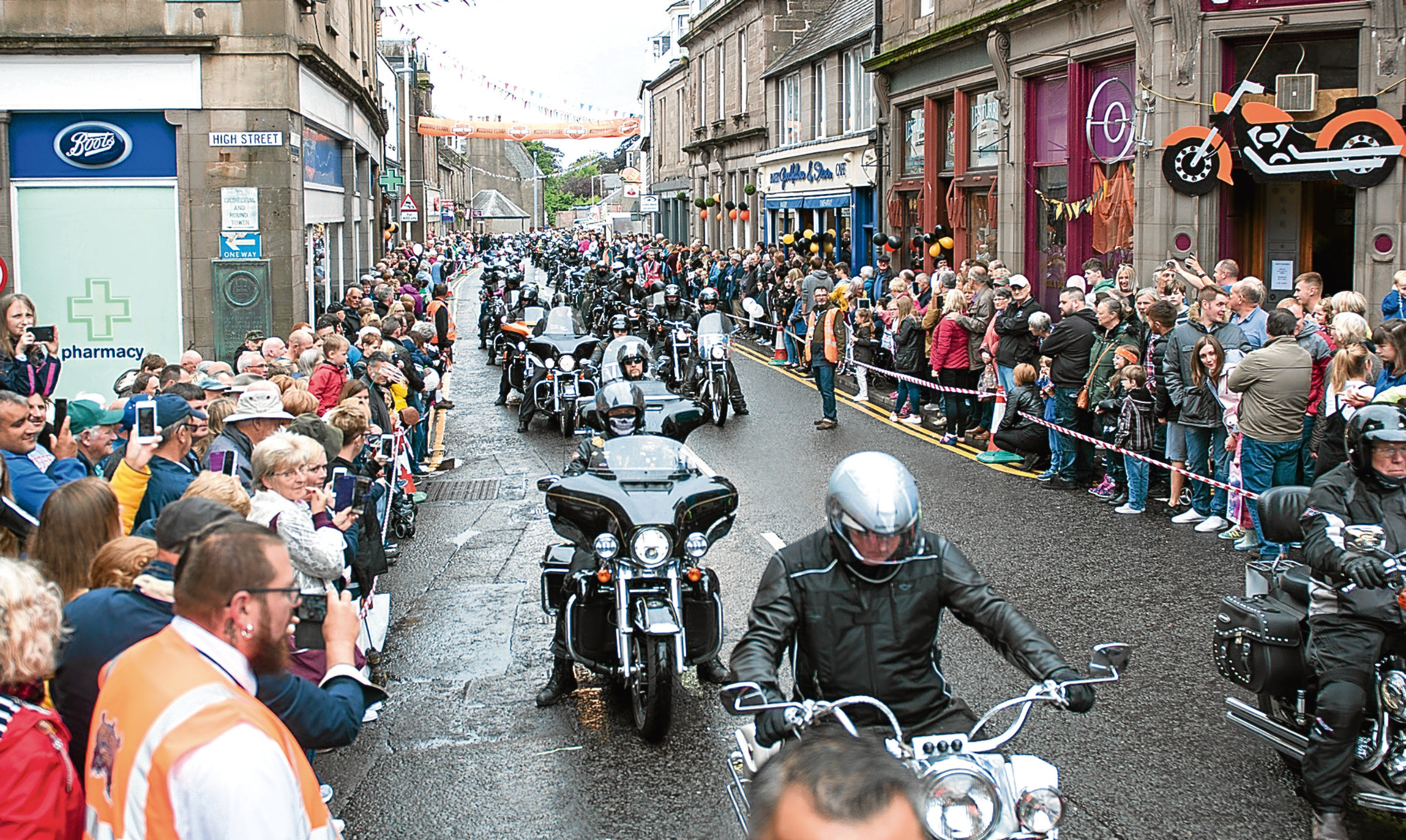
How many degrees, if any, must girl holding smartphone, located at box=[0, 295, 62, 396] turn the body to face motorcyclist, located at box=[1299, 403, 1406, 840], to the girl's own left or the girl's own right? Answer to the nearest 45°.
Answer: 0° — they already face them

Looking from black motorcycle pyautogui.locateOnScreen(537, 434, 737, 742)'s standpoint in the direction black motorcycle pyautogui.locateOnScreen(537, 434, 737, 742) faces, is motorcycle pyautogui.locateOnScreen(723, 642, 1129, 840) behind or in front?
in front

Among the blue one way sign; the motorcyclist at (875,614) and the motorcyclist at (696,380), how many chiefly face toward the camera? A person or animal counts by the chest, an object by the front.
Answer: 3

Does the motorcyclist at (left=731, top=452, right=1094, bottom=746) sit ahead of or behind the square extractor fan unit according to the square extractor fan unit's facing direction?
ahead

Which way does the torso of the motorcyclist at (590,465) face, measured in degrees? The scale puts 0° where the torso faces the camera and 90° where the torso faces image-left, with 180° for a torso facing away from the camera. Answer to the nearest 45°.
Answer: approximately 0°

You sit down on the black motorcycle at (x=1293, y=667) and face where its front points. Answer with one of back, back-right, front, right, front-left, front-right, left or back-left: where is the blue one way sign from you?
back

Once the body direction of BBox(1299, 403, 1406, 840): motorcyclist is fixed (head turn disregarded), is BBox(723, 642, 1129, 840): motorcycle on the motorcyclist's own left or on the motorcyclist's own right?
on the motorcyclist's own right

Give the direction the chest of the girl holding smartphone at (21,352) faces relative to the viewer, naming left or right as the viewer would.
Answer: facing the viewer and to the right of the viewer

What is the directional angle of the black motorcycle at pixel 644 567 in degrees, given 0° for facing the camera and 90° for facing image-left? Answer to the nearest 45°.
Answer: approximately 0°

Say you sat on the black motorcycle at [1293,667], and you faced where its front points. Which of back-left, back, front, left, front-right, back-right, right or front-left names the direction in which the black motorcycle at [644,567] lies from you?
back-right
